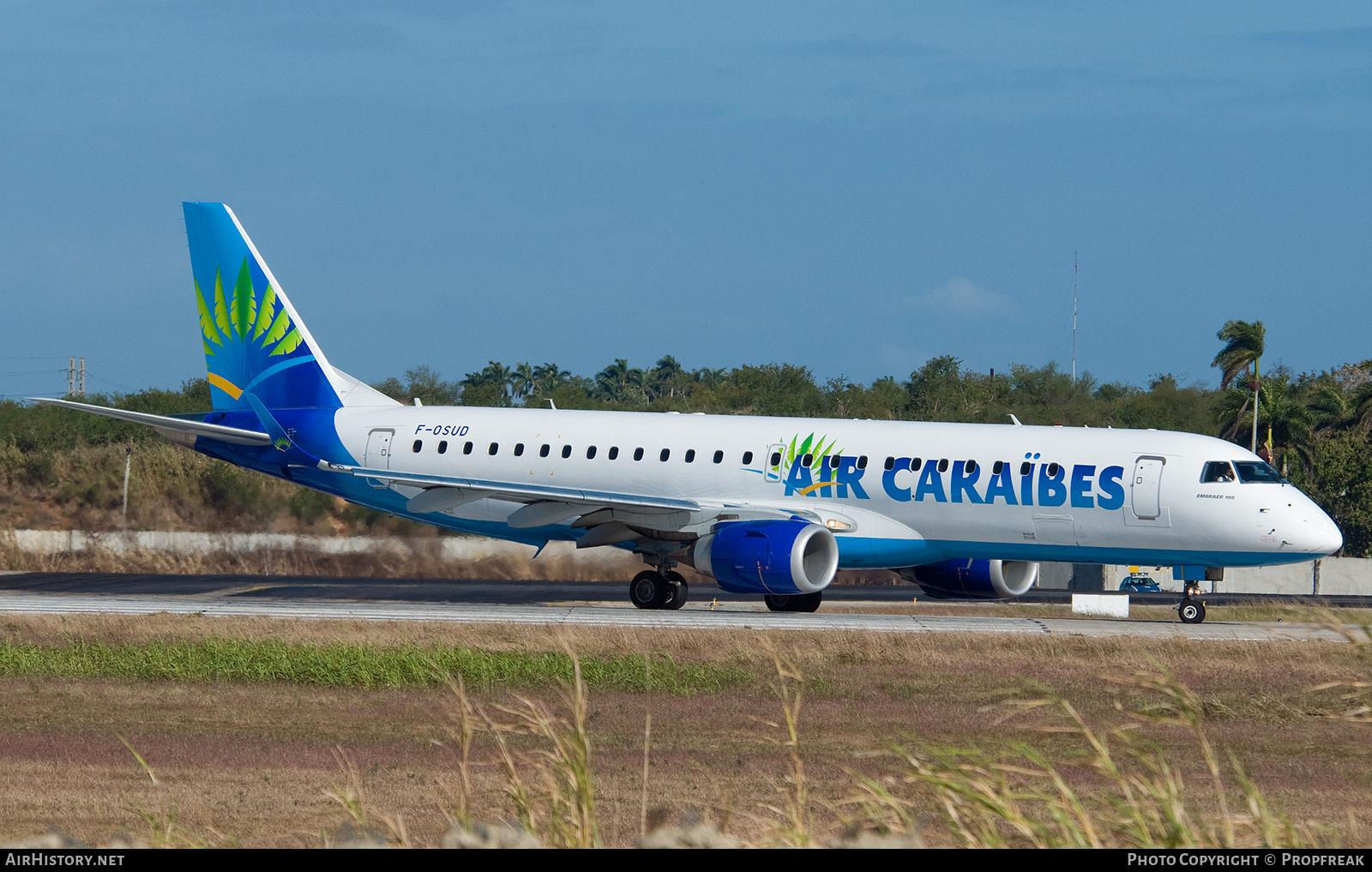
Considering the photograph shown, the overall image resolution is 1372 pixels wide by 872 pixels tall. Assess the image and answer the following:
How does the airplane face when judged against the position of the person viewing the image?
facing the viewer and to the right of the viewer

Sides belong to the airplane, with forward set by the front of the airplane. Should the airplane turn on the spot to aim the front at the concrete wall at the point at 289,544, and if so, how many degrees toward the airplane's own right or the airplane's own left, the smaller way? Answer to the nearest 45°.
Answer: approximately 180°
